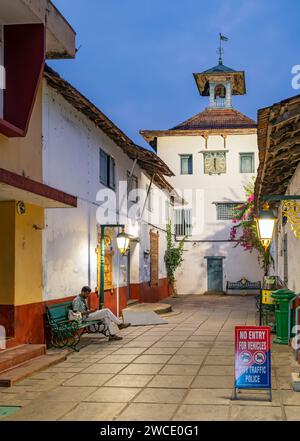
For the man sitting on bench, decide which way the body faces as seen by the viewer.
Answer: to the viewer's right

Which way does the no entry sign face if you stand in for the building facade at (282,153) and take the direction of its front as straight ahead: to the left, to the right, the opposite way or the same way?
to the left

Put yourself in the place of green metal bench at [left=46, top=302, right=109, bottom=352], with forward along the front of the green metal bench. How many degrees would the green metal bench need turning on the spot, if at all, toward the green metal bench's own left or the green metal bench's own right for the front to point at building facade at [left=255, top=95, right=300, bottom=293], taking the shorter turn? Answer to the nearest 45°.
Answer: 0° — it already faces it

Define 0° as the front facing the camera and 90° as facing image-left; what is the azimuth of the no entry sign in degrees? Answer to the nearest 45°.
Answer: approximately 0°

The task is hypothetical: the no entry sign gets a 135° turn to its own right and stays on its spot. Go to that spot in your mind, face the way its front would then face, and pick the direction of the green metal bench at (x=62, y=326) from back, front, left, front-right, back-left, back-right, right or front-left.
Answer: front

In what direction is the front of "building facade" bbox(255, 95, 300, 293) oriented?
to the viewer's left

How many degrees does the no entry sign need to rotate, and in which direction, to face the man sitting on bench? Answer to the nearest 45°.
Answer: approximately 135° to its right

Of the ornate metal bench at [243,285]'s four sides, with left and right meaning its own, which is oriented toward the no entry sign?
front

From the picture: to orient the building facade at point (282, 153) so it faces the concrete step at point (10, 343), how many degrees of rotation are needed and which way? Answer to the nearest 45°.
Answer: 0° — it already faces it
